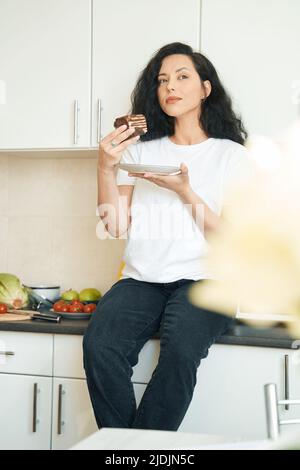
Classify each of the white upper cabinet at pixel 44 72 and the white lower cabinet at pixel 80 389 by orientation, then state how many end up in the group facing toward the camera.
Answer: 2

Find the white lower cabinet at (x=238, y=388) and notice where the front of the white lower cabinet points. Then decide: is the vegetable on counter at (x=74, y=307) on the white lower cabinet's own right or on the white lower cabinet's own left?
on the white lower cabinet's own right

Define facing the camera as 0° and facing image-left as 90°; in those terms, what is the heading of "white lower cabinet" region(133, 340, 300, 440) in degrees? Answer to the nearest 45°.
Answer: approximately 0°

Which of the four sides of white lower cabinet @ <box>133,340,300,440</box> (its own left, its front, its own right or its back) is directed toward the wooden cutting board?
right

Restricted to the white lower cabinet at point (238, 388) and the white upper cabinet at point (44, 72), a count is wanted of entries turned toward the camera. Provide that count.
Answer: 2

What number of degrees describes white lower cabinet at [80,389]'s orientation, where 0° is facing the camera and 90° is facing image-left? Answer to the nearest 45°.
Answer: approximately 0°

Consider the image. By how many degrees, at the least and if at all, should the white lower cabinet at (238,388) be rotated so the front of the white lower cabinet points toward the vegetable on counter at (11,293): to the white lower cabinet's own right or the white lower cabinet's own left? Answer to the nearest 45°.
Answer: approximately 135° to the white lower cabinet's own right

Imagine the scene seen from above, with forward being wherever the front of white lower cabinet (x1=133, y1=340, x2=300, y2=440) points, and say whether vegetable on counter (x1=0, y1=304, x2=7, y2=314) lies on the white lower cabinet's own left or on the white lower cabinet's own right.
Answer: on the white lower cabinet's own right

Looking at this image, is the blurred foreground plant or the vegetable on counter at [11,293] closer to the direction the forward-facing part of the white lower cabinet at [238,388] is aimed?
the blurred foreground plant
